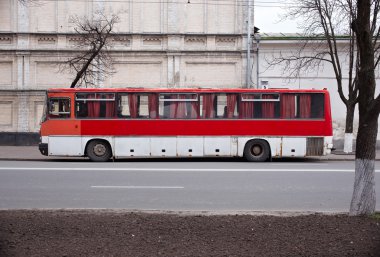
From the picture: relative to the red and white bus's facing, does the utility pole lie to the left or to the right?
on its right

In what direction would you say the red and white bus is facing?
to the viewer's left

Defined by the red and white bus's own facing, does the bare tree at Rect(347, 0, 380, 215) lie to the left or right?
on its left
